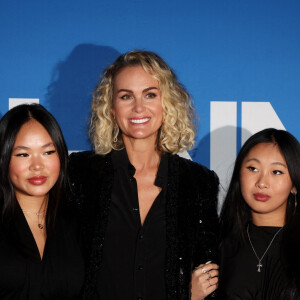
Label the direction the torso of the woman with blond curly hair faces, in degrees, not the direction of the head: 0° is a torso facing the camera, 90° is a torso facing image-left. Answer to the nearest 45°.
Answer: approximately 0°
